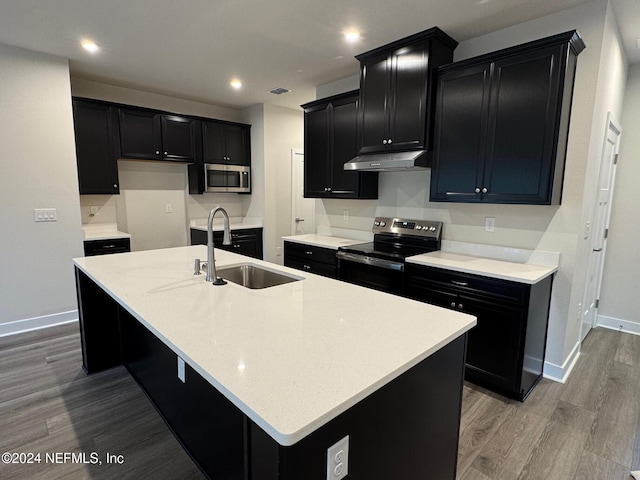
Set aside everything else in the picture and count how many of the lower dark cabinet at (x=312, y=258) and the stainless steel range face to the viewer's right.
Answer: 0

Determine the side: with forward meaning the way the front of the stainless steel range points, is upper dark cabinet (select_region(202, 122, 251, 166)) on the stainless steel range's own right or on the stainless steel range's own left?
on the stainless steel range's own right

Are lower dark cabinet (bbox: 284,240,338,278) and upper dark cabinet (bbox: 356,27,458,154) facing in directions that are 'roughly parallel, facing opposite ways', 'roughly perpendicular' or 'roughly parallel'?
roughly parallel

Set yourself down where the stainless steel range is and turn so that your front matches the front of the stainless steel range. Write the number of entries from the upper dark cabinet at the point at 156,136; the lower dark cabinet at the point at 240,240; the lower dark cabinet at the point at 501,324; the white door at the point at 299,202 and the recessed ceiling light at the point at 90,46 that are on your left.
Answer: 1

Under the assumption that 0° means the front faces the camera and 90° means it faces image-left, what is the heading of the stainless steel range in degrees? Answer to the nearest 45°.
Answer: approximately 45°

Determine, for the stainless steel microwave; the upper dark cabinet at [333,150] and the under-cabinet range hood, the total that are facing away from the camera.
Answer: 0

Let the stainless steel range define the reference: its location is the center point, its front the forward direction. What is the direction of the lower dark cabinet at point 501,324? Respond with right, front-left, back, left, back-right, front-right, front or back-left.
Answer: left

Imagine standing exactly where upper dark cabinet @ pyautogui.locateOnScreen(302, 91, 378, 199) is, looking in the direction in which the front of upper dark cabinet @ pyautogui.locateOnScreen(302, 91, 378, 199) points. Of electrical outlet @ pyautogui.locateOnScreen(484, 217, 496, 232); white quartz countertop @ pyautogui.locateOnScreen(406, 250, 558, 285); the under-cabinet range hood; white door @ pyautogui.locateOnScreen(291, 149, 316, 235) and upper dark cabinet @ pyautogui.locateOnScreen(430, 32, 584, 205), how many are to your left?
4

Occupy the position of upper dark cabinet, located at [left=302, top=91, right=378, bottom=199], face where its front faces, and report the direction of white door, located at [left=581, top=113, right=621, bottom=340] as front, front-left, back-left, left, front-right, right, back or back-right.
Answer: back-left

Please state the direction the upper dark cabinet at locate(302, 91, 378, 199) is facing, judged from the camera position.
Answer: facing the viewer and to the left of the viewer

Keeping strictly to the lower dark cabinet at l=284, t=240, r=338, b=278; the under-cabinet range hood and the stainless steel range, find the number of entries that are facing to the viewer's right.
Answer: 0

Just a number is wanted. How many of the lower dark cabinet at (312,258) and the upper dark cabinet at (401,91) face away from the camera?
0

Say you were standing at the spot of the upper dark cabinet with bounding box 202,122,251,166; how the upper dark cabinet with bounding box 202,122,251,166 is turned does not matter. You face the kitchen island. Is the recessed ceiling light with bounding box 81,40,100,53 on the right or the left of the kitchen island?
right

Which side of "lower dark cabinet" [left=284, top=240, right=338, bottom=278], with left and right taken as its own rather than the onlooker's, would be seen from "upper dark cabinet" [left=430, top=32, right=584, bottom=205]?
left

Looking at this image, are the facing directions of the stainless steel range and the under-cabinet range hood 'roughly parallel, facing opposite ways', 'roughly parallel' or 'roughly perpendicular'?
roughly parallel
